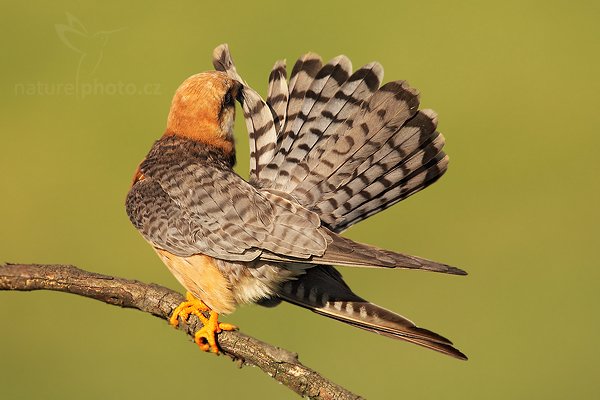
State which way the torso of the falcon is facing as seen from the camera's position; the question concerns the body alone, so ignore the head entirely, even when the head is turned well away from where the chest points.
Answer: to the viewer's left
